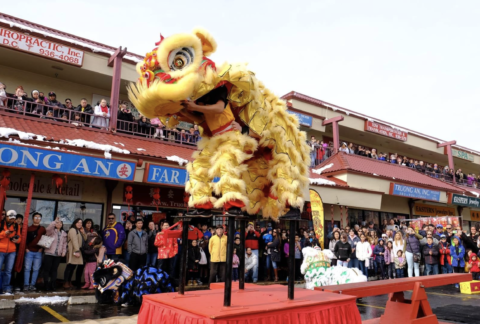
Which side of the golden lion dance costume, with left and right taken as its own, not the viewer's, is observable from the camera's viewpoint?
left

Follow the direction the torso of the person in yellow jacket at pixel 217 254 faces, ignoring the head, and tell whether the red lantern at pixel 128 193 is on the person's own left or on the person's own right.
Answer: on the person's own right

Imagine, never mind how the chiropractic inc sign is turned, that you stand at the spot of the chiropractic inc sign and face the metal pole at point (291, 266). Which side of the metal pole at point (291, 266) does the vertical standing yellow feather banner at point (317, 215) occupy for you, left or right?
left

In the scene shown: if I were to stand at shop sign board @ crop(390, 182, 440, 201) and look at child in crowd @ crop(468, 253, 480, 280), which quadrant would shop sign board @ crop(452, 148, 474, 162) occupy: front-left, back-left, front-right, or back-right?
back-left

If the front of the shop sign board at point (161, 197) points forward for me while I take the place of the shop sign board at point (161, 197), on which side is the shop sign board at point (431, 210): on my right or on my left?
on my left

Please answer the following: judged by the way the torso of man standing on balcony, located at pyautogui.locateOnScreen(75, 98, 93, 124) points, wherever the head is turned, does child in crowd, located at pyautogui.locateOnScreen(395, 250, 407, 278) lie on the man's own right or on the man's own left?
on the man's own left
